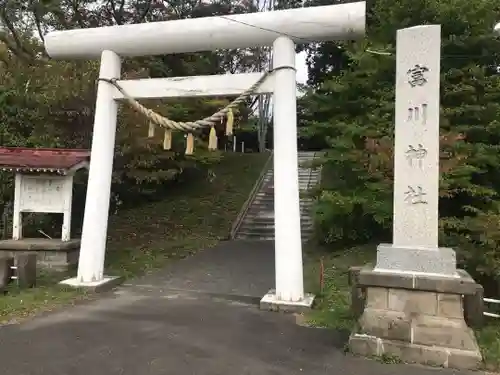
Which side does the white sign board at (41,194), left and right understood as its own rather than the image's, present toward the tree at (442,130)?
left

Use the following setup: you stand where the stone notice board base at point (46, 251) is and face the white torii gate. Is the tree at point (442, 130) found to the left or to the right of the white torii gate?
left

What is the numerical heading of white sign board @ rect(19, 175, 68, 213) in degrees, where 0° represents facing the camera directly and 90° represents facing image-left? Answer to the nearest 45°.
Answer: approximately 0°

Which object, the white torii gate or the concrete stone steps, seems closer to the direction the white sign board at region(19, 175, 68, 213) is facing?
the white torii gate

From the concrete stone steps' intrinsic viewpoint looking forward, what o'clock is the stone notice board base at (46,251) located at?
The stone notice board base is roughly at 1 o'clock from the concrete stone steps.

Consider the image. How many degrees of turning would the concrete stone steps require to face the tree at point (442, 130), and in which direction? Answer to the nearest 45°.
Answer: approximately 45° to its left

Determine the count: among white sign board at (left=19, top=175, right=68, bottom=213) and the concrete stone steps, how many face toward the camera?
2

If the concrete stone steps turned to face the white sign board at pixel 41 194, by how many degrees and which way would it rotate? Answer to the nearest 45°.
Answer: approximately 45° to its right

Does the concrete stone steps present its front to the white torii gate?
yes
